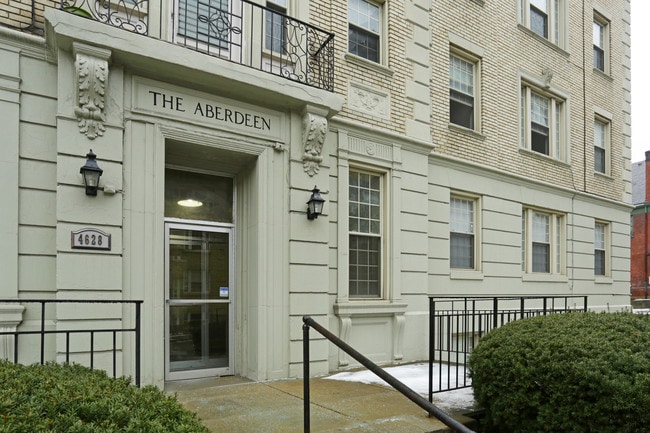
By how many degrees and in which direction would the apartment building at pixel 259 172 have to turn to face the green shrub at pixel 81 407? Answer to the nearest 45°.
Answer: approximately 45° to its right
